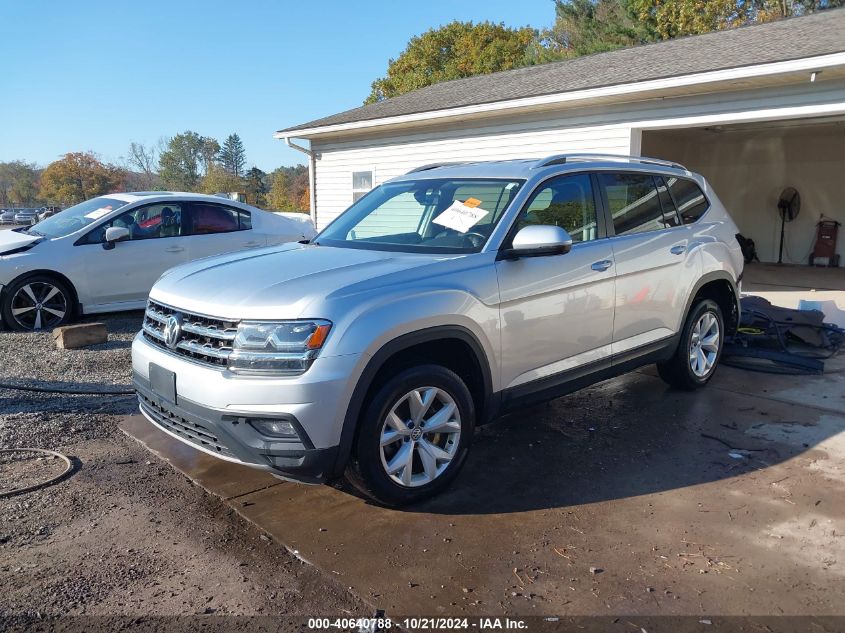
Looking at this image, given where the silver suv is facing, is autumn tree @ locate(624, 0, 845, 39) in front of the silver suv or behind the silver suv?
behind

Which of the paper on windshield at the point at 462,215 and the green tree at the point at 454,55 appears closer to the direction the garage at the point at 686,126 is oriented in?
the paper on windshield

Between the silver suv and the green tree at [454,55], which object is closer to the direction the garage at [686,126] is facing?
the silver suv

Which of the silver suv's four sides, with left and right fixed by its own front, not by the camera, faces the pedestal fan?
back

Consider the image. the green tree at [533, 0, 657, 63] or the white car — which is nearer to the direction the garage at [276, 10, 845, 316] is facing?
the white car

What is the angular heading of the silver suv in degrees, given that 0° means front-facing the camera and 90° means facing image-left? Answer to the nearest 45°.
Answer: approximately 45°

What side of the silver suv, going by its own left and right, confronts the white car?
right
